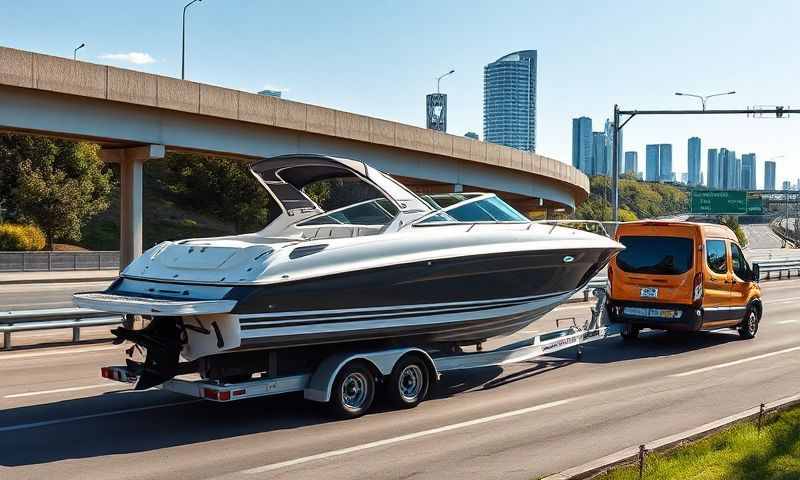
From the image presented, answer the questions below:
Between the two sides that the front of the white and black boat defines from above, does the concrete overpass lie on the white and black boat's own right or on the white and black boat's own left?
on the white and black boat's own left

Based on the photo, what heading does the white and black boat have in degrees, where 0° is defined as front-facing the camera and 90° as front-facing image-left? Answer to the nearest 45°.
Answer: approximately 225°

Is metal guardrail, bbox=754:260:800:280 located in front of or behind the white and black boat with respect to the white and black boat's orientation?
in front

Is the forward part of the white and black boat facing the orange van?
yes

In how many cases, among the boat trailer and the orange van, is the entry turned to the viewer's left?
0

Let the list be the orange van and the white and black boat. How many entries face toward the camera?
0

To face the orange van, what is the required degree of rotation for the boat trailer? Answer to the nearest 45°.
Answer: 0° — it already faces it

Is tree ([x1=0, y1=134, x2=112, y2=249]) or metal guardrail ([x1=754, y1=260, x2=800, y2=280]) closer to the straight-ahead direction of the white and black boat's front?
the metal guardrail

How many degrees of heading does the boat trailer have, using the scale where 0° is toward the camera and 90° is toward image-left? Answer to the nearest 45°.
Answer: approximately 225°

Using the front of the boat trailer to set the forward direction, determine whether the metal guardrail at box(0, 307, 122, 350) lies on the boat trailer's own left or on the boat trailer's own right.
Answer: on the boat trailer's own left

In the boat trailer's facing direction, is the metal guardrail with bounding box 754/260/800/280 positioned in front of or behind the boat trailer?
in front

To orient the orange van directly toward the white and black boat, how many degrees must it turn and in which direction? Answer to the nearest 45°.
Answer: approximately 180°

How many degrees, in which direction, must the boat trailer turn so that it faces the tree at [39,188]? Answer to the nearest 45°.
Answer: approximately 90° to its left
